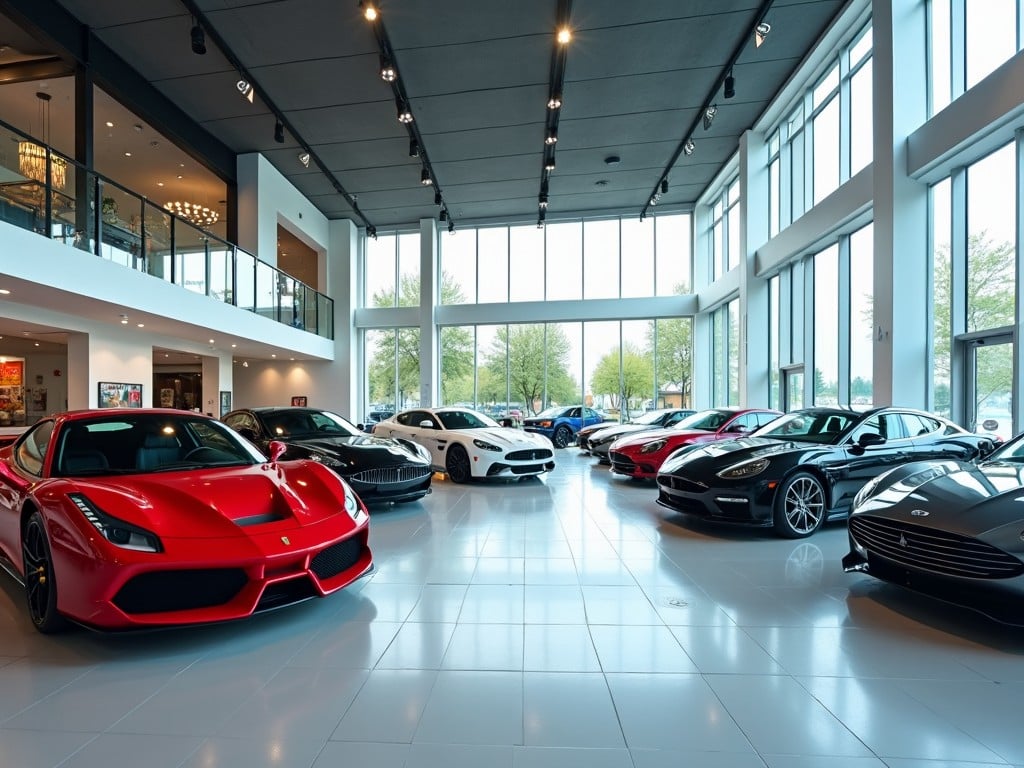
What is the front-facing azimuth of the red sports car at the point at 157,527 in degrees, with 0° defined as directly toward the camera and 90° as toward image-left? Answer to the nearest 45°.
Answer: approximately 315°

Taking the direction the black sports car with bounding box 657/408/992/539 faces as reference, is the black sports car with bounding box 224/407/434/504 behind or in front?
in front

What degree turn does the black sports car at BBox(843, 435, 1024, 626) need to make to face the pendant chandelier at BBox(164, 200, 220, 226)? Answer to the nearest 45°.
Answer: approximately 45° to its right

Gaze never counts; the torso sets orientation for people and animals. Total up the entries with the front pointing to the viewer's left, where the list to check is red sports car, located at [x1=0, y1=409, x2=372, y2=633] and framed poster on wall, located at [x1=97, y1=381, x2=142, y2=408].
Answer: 0

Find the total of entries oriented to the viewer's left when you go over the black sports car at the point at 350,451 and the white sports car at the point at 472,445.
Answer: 0

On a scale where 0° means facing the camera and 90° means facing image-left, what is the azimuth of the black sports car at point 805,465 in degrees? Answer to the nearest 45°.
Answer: approximately 45°

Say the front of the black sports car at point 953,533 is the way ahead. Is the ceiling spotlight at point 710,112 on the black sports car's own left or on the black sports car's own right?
on the black sports car's own right

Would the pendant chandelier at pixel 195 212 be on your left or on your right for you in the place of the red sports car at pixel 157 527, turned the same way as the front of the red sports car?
on your left

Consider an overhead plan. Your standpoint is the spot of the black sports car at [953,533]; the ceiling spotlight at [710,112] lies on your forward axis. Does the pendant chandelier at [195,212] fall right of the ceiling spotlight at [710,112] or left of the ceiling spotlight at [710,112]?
left

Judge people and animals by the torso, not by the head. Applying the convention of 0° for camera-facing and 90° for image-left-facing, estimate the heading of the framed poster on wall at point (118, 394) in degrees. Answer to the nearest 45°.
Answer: approximately 0°

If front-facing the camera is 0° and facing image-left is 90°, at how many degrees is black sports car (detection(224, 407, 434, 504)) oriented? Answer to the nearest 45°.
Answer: approximately 315°

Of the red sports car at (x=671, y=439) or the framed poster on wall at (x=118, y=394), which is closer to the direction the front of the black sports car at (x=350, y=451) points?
the red sports car

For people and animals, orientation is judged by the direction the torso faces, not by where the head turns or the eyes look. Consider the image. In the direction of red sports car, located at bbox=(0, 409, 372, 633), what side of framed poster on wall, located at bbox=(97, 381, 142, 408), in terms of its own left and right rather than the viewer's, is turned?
front

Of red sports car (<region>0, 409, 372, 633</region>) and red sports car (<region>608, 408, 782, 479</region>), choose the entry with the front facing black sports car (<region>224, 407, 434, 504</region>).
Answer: red sports car (<region>608, 408, 782, 479</region>)

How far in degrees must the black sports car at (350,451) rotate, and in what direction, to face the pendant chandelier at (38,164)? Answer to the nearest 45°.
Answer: approximately 180°
